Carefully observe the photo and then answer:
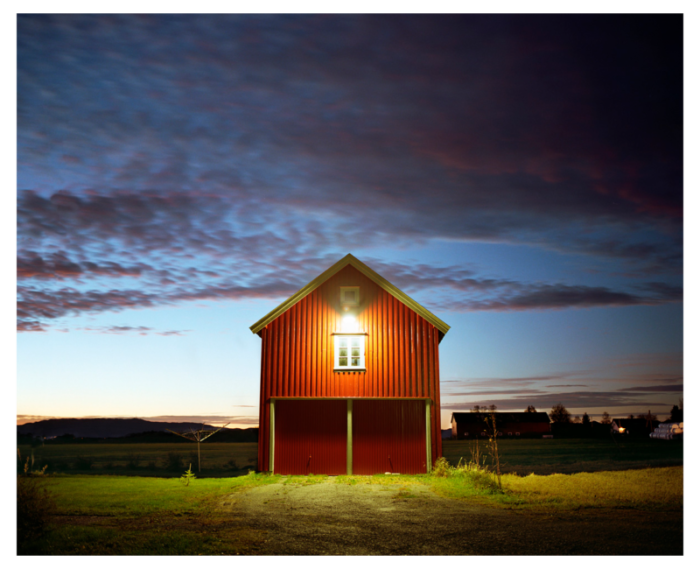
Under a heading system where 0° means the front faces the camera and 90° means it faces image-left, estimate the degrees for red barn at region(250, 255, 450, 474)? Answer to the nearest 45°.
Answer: approximately 0°

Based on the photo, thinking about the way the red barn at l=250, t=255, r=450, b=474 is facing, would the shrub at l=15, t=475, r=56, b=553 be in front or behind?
in front
